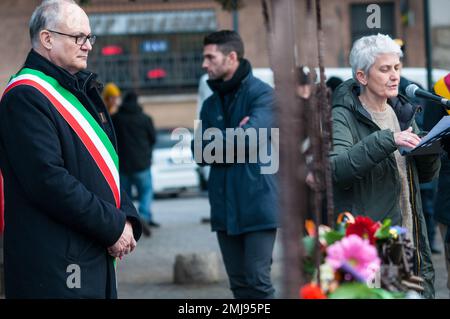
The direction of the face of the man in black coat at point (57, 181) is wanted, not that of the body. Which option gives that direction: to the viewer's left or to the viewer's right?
to the viewer's right

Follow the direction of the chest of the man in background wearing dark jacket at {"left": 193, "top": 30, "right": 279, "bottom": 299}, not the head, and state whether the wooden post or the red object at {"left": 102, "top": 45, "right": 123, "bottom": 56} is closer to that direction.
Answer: the wooden post

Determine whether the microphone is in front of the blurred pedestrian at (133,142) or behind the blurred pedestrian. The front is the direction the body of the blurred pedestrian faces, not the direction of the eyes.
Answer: behind

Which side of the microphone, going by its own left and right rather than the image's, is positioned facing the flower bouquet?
left

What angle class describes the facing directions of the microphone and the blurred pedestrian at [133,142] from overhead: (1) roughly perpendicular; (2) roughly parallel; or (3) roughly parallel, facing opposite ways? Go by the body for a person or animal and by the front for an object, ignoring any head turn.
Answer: roughly perpendicular

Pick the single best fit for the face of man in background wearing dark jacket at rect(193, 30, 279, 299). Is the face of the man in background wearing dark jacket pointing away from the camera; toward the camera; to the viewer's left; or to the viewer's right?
to the viewer's left

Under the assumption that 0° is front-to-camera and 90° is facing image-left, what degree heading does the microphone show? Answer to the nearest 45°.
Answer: approximately 90°

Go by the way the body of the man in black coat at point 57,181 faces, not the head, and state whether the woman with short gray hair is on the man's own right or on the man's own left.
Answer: on the man's own left

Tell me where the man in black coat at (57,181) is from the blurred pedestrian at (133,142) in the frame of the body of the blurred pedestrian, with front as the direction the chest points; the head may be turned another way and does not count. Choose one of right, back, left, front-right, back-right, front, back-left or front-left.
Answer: back

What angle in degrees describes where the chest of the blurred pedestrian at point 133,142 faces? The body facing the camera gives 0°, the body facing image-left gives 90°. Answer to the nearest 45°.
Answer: approximately 180°
